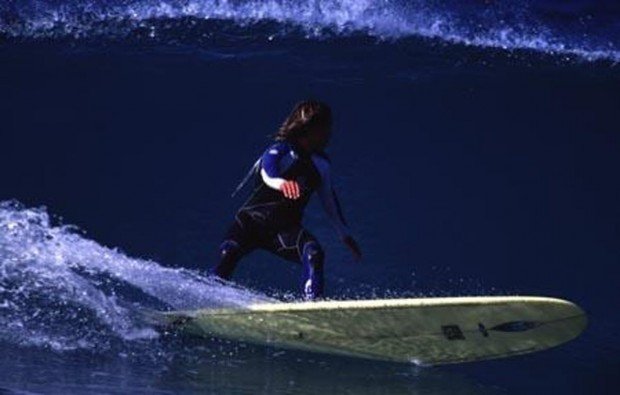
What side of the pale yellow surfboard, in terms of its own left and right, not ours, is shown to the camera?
right

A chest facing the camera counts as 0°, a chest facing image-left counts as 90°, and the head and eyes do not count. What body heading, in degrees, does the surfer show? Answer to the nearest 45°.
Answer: approximately 315°
